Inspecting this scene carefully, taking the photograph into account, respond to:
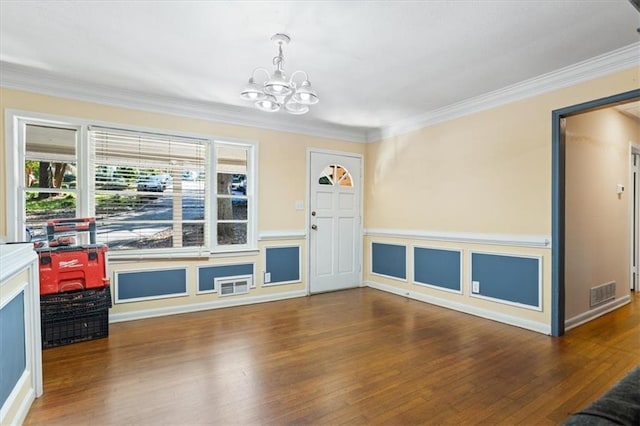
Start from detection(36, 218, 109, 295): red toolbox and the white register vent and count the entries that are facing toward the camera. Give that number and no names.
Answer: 2

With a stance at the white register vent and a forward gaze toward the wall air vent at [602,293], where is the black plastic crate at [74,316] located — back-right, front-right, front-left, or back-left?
back-right

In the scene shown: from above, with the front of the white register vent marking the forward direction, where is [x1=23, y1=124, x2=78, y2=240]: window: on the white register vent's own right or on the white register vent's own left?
on the white register vent's own right

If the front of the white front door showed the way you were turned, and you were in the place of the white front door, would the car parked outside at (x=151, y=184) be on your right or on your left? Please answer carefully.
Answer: on your right

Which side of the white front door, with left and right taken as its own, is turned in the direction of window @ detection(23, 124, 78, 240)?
right

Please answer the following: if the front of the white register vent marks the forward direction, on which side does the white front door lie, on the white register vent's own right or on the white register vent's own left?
on the white register vent's own left

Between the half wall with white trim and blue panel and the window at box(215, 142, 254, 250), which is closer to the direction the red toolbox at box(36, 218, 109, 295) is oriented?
the half wall with white trim and blue panel

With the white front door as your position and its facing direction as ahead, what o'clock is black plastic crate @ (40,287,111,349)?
The black plastic crate is roughly at 3 o'clock from the white front door.

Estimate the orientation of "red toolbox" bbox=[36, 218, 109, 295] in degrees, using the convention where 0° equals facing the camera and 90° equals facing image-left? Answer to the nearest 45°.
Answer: approximately 0°

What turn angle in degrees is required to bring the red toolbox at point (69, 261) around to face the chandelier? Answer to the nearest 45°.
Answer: approximately 45° to its left
